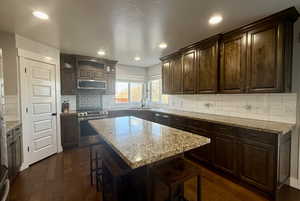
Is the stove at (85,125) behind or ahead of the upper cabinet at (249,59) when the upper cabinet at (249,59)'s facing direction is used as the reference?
ahead

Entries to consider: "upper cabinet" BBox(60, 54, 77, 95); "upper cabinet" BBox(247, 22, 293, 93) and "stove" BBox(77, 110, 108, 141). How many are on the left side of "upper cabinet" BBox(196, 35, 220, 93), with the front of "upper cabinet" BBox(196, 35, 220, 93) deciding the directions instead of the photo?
1

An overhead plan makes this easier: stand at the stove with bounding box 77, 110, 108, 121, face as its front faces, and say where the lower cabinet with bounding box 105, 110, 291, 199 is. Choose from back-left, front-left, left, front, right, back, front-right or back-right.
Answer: front-left

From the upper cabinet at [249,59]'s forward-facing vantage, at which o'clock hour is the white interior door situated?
The white interior door is roughly at 1 o'clock from the upper cabinet.

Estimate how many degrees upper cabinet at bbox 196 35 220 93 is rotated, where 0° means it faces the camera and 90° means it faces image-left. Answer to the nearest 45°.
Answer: approximately 45°

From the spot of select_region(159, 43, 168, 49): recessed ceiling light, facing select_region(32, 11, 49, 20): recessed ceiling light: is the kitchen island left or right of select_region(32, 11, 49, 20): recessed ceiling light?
left

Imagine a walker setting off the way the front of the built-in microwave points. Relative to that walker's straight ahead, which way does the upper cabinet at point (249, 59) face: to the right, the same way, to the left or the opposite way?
to the right

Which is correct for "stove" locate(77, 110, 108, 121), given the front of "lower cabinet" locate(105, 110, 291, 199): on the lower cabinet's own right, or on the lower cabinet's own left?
on the lower cabinet's own right

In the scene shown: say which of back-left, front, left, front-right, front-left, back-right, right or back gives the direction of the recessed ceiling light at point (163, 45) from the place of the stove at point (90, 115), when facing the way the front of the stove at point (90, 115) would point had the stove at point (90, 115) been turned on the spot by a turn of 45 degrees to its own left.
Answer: front

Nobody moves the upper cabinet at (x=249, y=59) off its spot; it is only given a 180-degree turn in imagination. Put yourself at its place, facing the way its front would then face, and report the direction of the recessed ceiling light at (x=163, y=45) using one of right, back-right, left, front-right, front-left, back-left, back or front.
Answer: back-left

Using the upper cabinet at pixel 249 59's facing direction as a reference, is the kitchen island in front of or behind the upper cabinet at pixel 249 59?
in front

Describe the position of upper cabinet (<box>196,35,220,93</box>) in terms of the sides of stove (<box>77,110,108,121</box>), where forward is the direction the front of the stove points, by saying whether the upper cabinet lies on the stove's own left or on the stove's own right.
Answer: on the stove's own left

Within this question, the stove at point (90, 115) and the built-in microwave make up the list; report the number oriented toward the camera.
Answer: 2
